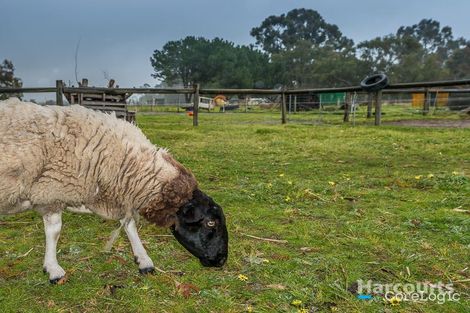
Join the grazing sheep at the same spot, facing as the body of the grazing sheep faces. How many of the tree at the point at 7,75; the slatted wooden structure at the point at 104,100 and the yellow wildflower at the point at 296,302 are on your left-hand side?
2

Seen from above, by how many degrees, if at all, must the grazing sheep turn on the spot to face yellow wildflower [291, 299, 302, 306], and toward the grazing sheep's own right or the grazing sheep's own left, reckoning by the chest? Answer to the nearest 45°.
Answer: approximately 45° to the grazing sheep's own right

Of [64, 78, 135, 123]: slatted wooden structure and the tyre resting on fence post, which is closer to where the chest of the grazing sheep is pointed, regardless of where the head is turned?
the tyre resting on fence post

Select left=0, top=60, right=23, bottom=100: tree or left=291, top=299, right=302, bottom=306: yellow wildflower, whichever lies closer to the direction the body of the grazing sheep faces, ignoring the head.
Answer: the yellow wildflower

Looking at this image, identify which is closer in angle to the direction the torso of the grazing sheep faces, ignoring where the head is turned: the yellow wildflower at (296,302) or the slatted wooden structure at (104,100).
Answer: the yellow wildflower

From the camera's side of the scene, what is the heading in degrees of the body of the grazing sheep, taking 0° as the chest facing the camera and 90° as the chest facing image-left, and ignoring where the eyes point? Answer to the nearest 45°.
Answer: approximately 270°

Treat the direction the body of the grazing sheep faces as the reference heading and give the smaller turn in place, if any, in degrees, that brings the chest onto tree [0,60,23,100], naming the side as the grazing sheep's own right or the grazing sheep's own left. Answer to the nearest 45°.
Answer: approximately 90° to the grazing sheep's own left

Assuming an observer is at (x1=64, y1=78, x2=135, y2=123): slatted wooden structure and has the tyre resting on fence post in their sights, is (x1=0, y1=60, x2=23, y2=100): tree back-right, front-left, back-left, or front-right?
back-left

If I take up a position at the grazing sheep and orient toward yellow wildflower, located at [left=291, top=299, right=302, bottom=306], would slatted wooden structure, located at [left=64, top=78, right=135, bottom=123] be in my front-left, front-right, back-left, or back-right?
back-left

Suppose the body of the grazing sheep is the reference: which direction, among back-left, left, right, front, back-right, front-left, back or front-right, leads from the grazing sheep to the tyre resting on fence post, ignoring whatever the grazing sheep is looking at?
front-left

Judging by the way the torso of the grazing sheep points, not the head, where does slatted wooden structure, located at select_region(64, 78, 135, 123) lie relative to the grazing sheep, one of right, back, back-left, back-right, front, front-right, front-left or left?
left
